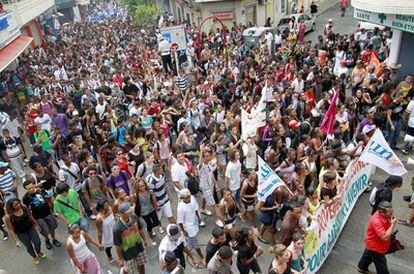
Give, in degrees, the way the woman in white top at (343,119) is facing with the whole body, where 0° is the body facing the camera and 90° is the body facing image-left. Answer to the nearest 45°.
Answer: approximately 315°

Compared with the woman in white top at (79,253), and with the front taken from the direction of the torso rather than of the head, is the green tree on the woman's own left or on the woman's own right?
on the woman's own left

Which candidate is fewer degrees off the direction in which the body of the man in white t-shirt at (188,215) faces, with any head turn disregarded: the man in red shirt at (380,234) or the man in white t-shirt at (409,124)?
the man in red shirt

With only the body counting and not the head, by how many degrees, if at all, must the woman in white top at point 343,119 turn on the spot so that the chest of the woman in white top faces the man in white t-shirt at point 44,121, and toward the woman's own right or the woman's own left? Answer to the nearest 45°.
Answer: approximately 135° to the woman's own right

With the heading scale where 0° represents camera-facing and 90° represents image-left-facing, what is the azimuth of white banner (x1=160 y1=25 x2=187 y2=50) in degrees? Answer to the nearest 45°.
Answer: approximately 0°

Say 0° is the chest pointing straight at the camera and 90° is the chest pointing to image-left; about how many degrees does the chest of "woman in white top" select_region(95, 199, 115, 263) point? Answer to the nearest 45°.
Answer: approximately 315°

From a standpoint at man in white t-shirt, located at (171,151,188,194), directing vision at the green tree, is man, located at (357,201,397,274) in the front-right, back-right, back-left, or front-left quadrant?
back-right

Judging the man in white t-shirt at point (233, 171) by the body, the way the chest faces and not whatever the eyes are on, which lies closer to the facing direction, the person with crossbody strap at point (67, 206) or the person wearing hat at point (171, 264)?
the person wearing hat

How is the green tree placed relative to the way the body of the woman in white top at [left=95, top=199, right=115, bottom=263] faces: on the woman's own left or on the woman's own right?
on the woman's own left
